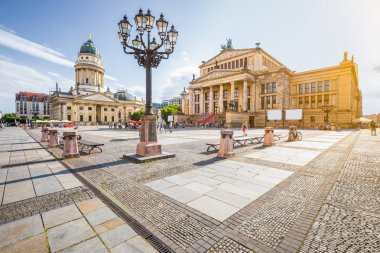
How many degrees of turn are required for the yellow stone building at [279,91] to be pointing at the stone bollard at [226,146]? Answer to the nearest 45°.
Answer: approximately 45° to its left

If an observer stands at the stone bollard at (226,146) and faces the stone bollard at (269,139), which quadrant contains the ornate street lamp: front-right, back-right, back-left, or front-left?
back-left

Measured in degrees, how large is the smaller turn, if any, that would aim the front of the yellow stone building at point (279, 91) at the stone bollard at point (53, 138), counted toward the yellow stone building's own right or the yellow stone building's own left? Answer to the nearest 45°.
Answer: approximately 45° to the yellow stone building's own left

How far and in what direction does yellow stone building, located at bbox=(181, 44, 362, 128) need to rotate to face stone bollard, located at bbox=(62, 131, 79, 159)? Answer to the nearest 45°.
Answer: approximately 45° to its left

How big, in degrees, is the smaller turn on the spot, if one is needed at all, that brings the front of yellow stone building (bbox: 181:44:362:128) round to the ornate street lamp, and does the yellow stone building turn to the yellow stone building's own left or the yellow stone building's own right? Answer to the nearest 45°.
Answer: approximately 45° to the yellow stone building's own left

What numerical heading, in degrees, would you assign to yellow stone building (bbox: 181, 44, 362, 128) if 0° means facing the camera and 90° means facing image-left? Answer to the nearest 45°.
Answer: approximately 45°

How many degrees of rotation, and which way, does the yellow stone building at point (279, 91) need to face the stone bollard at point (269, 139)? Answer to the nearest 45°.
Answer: approximately 45° to its left

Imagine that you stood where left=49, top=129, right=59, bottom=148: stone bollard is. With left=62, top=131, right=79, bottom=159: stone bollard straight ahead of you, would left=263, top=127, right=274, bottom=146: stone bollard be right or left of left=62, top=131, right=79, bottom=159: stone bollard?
left
